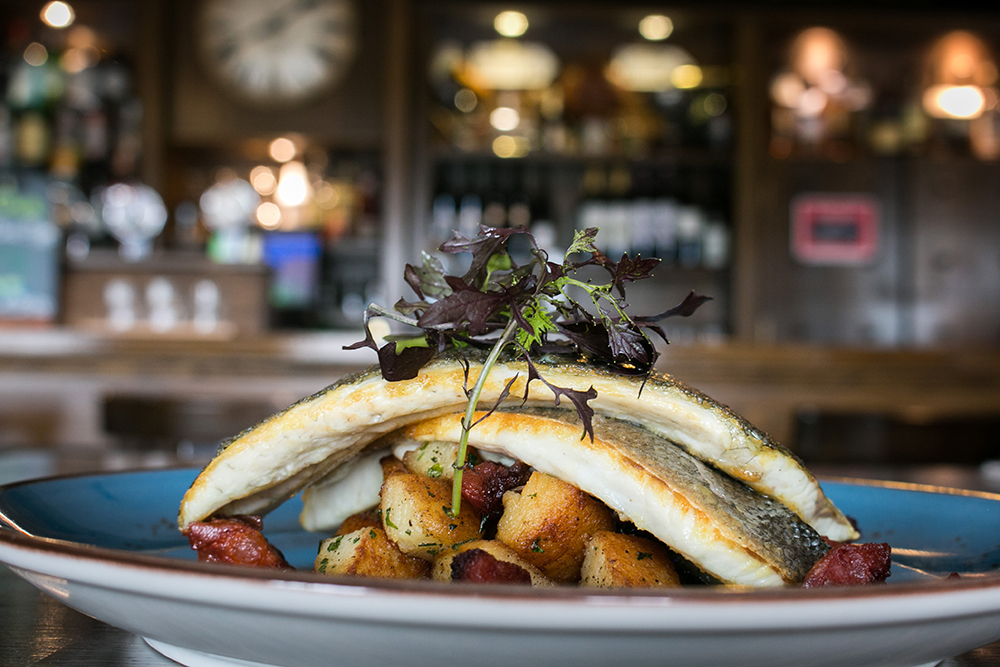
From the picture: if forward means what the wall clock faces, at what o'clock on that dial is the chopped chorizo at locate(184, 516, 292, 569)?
The chopped chorizo is roughly at 12 o'clock from the wall clock.

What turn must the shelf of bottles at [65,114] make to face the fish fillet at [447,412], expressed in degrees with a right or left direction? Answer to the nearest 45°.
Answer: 0° — it already faces it

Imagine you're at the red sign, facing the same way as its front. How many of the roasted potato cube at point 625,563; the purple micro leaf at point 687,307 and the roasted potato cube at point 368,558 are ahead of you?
3

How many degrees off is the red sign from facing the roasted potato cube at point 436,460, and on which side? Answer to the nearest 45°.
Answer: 0° — it already faces it

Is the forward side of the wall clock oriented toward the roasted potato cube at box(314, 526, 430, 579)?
yes

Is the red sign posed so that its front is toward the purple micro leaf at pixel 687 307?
yes
